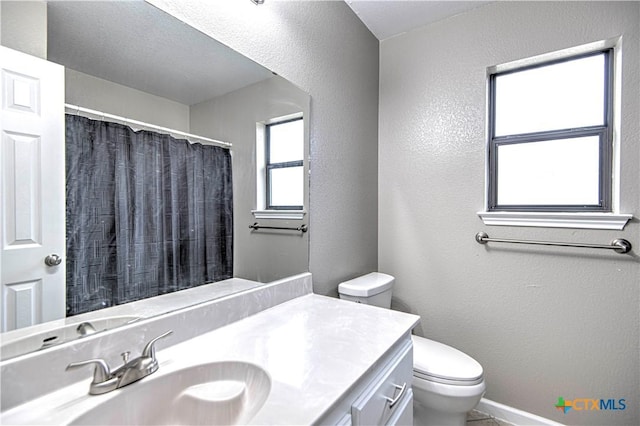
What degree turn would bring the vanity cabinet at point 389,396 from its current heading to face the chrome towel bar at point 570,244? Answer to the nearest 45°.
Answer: approximately 90° to its left

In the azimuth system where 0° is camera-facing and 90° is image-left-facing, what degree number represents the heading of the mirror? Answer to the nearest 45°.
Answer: approximately 315°

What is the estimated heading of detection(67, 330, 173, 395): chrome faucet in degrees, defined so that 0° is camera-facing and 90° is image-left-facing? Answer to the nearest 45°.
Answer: approximately 315°
